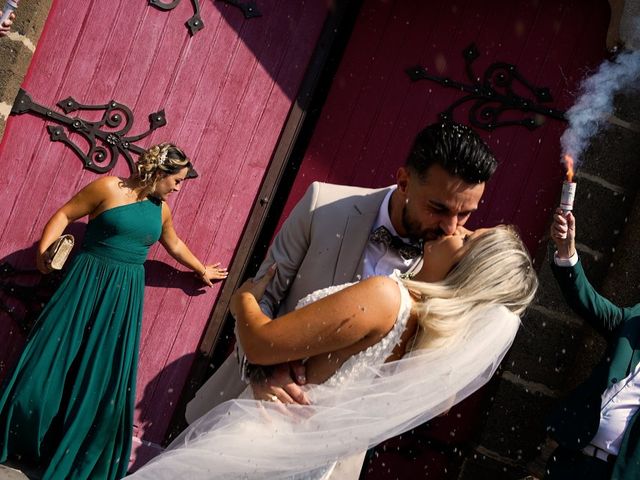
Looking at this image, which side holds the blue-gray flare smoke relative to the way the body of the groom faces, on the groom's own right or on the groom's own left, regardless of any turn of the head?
on the groom's own left

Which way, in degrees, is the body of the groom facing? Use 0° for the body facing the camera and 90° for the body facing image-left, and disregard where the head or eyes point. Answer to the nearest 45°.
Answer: approximately 315°

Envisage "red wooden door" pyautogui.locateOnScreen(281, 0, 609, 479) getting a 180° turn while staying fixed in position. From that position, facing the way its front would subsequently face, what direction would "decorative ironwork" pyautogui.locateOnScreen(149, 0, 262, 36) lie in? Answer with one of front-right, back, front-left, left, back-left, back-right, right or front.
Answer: left

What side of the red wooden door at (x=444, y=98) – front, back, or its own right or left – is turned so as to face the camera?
front

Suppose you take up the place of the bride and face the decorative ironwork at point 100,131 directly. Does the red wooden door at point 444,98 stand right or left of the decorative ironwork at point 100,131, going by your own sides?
right

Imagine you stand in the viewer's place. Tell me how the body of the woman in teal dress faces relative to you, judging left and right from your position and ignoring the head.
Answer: facing the viewer and to the right of the viewer

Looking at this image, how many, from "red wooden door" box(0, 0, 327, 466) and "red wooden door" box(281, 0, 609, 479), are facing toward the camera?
2

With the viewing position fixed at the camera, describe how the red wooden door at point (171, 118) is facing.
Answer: facing the viewer

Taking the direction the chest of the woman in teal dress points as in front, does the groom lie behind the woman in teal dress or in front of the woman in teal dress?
in front
